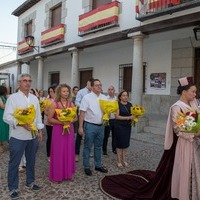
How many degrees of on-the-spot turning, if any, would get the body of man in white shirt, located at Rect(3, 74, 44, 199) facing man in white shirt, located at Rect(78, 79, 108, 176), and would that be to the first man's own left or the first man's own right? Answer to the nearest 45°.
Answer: approximately 90° to the first man's own left

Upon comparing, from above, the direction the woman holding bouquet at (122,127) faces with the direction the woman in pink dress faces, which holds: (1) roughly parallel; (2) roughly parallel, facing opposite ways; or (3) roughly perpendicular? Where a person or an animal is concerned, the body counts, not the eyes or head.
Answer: roughly parallel

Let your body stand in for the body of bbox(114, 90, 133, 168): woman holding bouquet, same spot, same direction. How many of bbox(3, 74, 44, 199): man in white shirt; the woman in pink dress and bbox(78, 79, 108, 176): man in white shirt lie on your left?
0

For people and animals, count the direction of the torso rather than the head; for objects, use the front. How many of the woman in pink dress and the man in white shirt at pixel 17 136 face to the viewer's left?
0

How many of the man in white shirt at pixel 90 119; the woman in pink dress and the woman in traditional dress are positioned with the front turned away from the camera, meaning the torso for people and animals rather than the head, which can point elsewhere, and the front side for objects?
0

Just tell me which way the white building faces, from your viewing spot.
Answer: facing the viewer and to the left of the viewer

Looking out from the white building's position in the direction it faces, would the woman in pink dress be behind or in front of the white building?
in front

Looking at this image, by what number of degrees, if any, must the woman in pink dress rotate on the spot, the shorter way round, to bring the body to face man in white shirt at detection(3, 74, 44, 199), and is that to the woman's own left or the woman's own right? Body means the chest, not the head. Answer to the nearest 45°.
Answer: approximately 90° to the woman's own right

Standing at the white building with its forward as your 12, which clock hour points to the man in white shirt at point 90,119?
The man in white shirt is roughly at 11 o'clock from the white building.

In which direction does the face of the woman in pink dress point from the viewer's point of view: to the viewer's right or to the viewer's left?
to the viewer's right

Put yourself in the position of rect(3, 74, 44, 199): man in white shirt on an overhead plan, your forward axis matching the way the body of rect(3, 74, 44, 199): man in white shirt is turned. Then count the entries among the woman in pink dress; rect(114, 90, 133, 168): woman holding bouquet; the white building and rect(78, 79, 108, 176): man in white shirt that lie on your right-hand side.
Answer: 0

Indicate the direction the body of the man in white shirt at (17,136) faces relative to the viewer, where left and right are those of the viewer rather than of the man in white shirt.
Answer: facing the viewer and to the right of the viewer

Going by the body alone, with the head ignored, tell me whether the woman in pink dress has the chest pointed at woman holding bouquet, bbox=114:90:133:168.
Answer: no

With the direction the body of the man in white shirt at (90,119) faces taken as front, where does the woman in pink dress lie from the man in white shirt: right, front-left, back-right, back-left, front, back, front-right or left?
right
